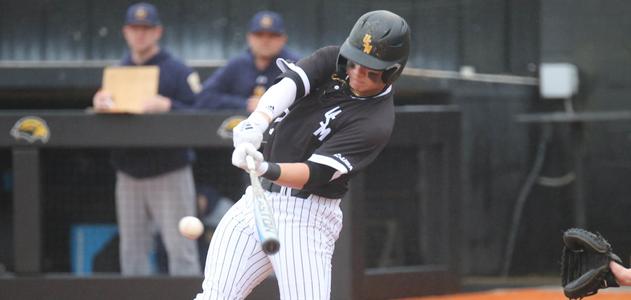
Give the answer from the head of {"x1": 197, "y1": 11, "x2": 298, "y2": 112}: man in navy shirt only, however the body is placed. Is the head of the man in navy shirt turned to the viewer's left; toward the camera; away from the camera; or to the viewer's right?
toward the camera

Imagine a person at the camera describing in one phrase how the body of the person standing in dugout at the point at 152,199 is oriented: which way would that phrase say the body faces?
toward the camera

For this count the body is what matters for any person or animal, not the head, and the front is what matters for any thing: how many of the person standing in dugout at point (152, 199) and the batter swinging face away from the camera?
0

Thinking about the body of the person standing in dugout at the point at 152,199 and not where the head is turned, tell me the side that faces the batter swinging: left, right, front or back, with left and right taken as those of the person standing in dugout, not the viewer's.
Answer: front

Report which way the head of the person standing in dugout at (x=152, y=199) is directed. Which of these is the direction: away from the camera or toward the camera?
toward the camera

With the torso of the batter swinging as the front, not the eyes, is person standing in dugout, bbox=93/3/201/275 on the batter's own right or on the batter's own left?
on the batter's own right

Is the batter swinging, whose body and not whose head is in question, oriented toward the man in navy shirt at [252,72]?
no

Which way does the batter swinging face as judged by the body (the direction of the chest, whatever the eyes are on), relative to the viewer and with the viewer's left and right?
facing the viewer and to the left of the viewer

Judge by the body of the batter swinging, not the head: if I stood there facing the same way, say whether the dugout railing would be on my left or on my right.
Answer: on my right
